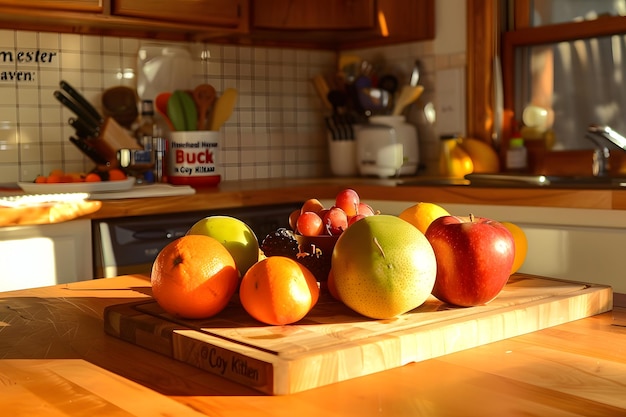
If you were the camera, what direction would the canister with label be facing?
facing the viewer

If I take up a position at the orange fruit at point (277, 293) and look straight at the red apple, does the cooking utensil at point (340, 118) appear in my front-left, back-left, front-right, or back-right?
front-left

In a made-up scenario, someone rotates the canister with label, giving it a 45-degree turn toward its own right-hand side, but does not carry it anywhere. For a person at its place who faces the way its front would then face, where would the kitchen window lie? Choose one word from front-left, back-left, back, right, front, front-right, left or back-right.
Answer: back-left

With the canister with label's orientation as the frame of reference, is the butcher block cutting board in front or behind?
in front

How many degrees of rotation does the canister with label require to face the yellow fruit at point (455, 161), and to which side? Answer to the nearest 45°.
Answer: approximately 90° to its left

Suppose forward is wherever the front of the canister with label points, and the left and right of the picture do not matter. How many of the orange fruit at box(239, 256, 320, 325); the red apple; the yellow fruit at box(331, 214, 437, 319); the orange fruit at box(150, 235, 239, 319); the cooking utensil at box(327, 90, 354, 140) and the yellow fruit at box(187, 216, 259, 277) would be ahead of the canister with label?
5

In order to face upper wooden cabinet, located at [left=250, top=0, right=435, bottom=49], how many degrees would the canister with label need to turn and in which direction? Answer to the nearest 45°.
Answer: approximately 90° to its left

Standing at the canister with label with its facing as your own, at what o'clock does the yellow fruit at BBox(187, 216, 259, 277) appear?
The yellow fruit is roughly at 12 o'clock from the canister with label.

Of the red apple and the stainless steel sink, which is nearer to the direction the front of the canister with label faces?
the red apple

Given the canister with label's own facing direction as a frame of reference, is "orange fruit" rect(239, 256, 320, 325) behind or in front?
in front

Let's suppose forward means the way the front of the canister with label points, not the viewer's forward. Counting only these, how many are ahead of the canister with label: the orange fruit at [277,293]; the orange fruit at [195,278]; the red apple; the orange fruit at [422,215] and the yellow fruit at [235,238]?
5

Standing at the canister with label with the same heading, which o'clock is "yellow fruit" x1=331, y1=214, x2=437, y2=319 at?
The yellow fruit is roughly at 12 o'clock from the canister with label.
